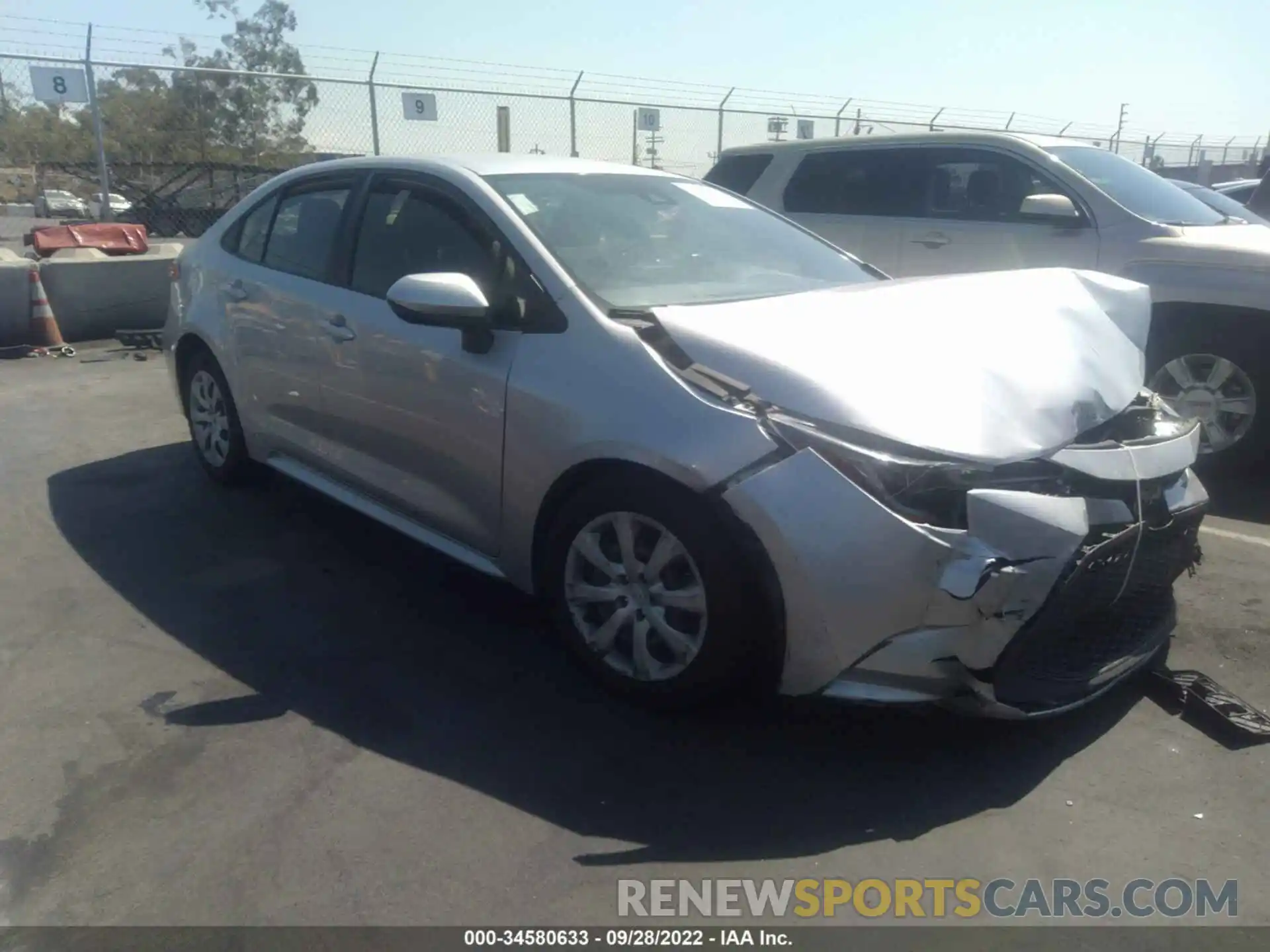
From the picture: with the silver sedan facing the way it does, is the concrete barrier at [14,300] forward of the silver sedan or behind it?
behind

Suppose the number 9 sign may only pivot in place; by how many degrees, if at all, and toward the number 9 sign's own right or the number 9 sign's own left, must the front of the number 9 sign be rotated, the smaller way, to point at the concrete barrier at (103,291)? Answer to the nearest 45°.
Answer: approximately 45° to the number 9 sign's own right

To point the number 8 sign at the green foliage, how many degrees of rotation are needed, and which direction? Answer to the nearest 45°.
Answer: approximately 180°

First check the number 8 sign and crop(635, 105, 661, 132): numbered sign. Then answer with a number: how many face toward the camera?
2

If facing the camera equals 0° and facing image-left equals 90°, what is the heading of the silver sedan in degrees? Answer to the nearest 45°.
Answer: approximately 315°

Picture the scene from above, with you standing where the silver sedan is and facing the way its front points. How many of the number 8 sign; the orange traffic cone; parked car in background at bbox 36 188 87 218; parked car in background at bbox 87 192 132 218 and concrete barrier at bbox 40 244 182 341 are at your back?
5

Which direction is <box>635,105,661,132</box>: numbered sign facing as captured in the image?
toward the camera

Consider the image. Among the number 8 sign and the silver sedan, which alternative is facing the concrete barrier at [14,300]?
the number 8 sign

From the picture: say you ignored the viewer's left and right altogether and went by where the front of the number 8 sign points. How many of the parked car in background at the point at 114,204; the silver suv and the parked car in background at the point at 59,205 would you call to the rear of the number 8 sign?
2

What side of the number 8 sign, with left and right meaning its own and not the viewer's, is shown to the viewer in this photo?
front

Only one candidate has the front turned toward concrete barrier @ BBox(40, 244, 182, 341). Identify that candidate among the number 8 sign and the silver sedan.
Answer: the number 8 sign

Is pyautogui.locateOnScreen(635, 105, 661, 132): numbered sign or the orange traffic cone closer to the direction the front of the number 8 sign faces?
the orange traffic cone

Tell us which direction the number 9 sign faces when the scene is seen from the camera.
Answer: facing the viewer

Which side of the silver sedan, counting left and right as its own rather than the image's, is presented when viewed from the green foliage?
back

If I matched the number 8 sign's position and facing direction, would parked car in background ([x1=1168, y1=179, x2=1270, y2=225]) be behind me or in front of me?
in front

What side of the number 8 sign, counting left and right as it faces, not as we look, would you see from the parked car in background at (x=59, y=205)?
back

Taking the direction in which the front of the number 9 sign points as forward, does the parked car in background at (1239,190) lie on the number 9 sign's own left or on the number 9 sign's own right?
on the number 9 sign's own left
